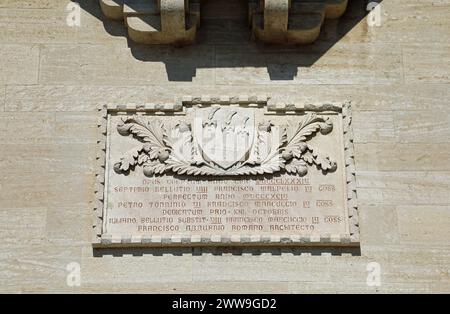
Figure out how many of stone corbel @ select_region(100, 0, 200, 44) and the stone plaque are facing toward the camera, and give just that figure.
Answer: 2

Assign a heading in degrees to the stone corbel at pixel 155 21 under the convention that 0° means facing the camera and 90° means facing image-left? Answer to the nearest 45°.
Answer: approximately 0°

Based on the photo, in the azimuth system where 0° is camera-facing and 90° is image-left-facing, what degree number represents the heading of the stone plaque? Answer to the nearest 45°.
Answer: approximately 0°

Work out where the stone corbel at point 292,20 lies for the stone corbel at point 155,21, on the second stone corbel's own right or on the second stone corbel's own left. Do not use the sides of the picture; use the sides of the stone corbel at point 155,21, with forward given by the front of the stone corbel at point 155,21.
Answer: on the second stone corbel's own left
